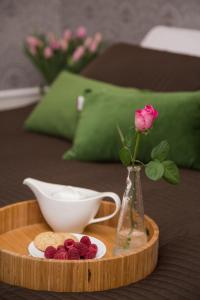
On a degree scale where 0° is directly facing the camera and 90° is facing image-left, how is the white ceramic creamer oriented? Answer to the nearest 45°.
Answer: approximately 90°

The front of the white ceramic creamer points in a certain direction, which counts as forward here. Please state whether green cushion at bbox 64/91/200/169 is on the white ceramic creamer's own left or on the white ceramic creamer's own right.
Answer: on the white ceramic creamer's own right
